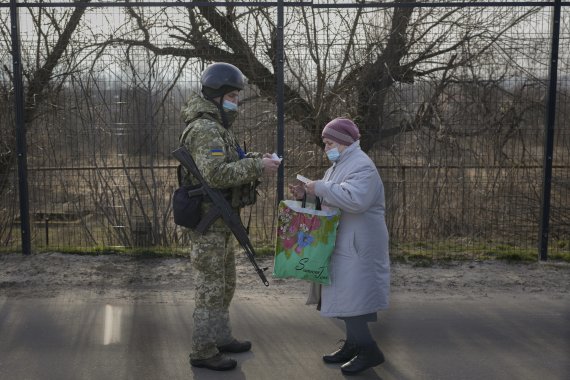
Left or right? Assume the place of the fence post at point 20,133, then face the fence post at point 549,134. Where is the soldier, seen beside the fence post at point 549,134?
right

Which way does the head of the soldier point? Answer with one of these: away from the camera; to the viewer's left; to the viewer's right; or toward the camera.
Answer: to the viewer's right

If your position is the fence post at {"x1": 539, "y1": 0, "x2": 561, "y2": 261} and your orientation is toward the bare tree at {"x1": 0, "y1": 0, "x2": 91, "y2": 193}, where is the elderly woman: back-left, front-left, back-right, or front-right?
front-left

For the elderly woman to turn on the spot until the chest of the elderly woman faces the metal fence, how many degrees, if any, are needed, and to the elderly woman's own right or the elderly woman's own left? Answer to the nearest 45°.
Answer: approximately 90° to the elderly woman's own right

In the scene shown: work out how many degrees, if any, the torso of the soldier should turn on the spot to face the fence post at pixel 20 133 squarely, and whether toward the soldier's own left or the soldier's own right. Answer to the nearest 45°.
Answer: approximately 135° to the soldier's own left

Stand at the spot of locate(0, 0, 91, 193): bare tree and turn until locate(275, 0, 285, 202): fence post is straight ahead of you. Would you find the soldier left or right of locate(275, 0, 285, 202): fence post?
right

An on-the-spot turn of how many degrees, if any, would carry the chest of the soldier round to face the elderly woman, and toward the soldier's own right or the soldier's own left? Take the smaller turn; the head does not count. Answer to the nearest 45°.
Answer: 0° — they already face them

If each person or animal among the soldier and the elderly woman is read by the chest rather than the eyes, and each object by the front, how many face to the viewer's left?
1

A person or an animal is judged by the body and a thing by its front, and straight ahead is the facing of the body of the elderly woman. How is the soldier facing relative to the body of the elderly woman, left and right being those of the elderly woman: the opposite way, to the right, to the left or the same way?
the opposite way

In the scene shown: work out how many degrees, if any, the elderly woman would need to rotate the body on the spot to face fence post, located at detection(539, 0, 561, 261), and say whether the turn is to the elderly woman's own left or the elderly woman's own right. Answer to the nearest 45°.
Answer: approximately 135° to the elderly woman's own right

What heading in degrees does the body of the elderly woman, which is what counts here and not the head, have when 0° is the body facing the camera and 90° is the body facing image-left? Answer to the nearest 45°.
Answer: approximately 90°

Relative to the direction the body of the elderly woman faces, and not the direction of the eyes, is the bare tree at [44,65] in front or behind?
in front

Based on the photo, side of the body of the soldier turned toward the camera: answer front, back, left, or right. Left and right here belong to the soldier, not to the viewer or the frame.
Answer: right

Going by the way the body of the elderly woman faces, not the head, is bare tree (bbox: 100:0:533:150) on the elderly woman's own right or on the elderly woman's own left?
on the elderly woman's own right

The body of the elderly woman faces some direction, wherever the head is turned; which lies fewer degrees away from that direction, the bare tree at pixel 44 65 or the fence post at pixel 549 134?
the bare tree
